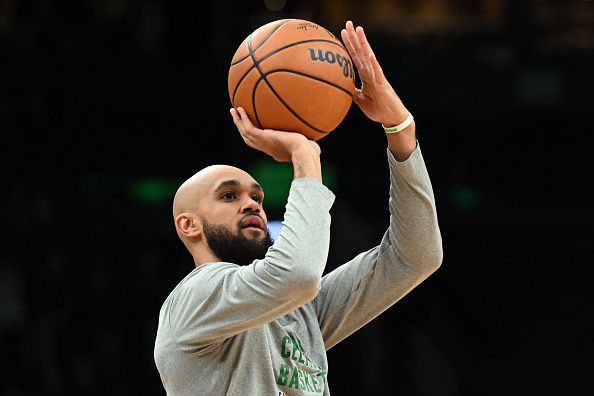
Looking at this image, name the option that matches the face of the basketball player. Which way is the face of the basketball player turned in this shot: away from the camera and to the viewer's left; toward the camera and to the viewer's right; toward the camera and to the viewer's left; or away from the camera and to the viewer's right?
toward the camera and to the viewer's right

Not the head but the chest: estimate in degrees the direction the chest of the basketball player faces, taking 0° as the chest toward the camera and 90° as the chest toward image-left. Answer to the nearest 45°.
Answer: approximately 315°
